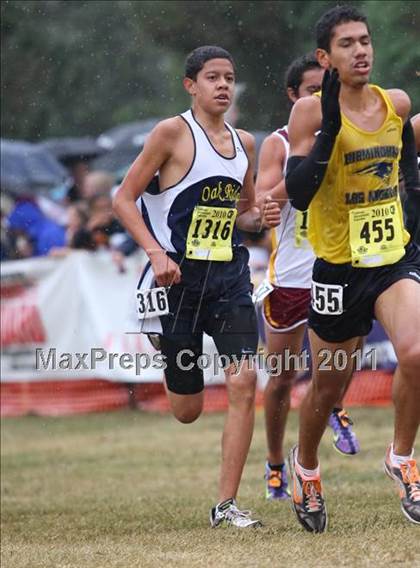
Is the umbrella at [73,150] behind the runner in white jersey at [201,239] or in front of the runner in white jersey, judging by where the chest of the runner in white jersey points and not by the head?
behind

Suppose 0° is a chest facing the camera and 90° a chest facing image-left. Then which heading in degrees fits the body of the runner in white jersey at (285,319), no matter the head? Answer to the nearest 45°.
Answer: approximately 315°

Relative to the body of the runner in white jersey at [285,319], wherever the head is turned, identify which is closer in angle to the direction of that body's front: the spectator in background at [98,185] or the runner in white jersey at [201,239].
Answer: the runner in white jersey

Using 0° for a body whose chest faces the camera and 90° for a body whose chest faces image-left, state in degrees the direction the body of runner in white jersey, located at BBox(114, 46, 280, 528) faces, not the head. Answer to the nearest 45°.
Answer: approximately 315°
